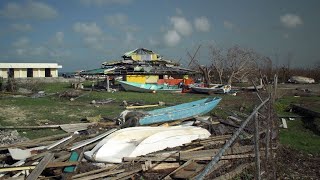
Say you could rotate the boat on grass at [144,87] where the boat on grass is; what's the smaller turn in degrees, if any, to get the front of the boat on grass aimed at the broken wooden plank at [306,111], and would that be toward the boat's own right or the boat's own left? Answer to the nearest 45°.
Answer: approximately 135° to the boat's own left

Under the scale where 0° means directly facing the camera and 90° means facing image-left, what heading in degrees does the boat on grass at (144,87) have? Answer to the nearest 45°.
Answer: approximately 90°

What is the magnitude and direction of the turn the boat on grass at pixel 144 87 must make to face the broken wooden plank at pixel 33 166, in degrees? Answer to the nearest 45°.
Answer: approximately 90° to its left

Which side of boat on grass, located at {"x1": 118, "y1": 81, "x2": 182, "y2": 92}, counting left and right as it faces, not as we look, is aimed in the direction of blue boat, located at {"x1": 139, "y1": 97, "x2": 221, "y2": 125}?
left

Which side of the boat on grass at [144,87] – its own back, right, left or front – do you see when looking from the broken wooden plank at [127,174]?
left
